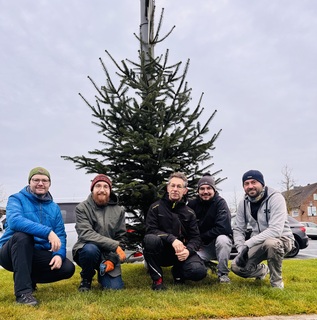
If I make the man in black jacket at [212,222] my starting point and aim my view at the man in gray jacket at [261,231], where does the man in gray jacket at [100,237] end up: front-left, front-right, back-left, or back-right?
back-right

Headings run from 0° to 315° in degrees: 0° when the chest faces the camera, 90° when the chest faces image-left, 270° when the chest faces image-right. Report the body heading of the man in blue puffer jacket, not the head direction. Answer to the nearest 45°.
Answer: approximately 315°

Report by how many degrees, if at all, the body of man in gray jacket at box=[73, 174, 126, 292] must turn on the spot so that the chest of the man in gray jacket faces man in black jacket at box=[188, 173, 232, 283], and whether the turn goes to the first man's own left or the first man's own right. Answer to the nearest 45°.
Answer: approximately 90° to the first man's own left

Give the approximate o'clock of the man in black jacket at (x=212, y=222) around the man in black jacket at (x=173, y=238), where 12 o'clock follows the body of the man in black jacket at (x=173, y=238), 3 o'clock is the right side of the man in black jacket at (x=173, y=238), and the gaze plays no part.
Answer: the man in black jacket at (x=212, y=222) is roughly at 8 o'clock from the man in black jacket at (x=173, y=238).

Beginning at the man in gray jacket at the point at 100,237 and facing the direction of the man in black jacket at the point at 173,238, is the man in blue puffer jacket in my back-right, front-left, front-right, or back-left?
back-right

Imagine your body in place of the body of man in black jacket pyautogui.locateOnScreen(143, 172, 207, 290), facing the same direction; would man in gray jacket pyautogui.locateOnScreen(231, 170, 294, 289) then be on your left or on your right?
on your left

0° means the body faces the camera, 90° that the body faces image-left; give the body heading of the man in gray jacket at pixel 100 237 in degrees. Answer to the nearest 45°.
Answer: approximately 0°

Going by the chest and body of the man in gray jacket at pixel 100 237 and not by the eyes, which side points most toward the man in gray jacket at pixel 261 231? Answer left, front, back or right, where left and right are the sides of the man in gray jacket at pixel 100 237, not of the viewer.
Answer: left

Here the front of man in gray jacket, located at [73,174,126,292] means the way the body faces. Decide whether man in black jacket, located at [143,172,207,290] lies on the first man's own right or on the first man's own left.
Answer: on the first man's own left

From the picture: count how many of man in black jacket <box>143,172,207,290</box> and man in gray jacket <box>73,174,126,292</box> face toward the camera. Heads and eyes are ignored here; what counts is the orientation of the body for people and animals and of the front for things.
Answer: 2

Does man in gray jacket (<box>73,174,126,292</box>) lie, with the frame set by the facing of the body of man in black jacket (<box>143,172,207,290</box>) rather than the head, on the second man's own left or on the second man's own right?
on the second man's own right
